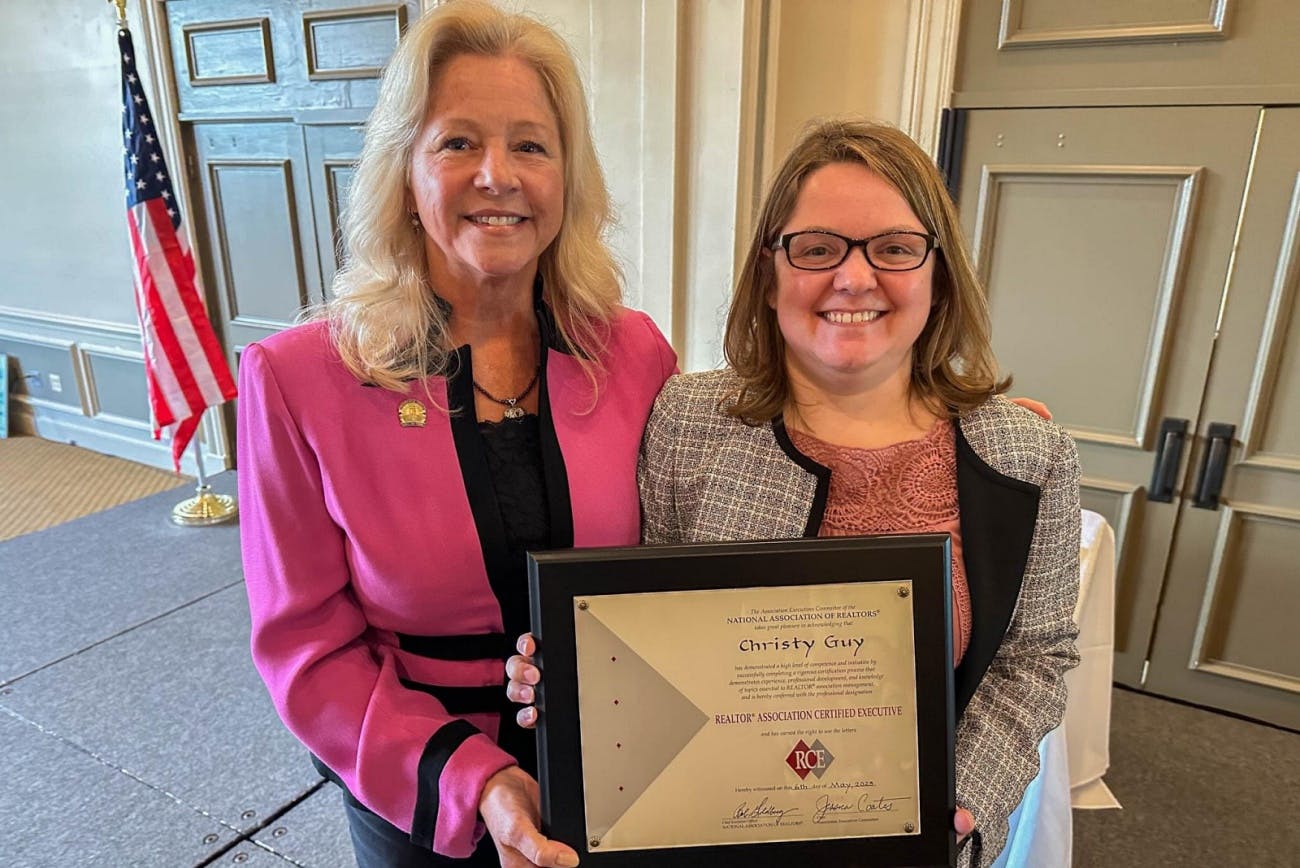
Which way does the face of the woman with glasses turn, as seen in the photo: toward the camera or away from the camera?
toward the camera

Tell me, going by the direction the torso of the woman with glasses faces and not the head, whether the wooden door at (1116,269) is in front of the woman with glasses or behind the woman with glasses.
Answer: behind

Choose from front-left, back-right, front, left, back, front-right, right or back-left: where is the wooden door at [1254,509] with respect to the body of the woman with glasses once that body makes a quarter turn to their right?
back-right

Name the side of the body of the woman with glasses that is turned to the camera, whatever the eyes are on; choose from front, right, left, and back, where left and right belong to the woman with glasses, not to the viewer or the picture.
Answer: front

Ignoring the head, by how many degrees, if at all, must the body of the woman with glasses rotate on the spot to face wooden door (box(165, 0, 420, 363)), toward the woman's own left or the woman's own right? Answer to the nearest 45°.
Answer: approximately 135° to the woman's own right

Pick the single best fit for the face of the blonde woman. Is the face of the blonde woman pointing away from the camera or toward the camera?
toward the camera

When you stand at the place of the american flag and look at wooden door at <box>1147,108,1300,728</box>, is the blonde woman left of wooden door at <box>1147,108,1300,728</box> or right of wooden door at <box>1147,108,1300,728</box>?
right

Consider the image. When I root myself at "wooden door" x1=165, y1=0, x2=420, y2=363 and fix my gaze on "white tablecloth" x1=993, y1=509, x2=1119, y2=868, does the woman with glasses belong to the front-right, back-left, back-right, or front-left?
front-right

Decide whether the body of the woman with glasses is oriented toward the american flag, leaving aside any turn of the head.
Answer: no

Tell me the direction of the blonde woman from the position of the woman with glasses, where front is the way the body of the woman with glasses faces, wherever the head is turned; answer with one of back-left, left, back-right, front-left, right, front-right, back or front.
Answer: right

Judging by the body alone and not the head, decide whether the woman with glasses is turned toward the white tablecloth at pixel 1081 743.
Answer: no
